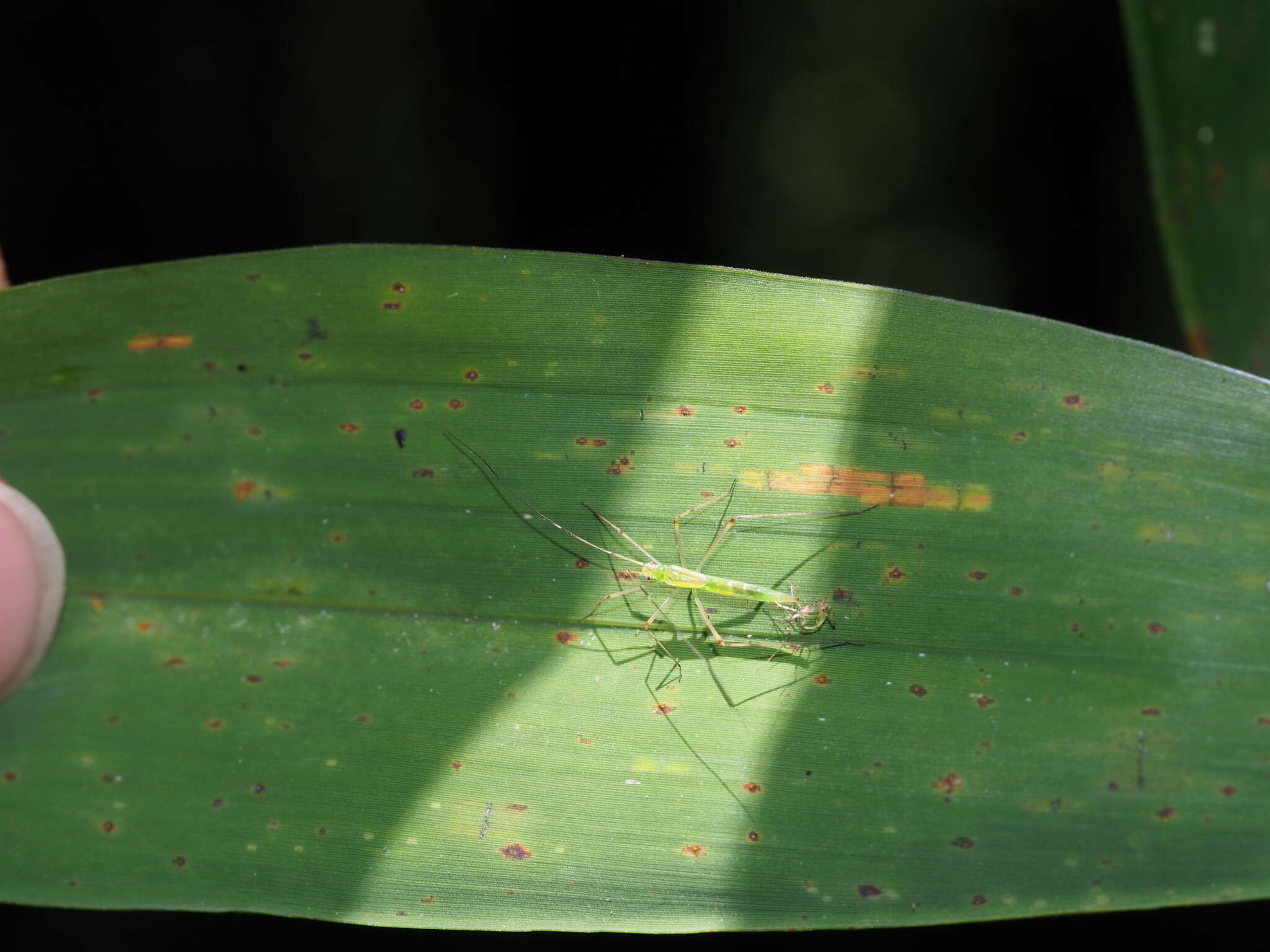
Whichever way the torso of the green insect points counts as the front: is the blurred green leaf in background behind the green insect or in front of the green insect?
behind

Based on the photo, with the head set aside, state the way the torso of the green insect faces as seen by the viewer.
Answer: to the viewer's left
